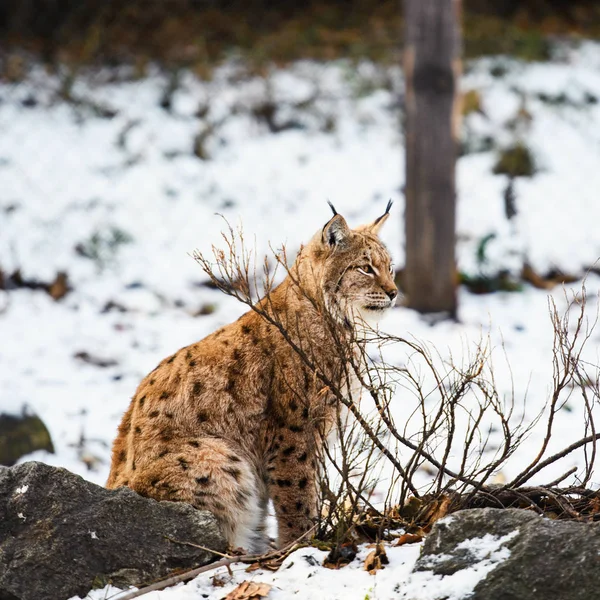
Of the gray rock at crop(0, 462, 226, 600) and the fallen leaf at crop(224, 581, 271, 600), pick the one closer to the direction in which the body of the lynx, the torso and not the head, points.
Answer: the fallen leaf

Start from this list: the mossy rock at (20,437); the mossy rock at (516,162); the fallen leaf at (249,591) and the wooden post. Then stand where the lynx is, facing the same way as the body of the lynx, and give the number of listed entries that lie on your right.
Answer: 1

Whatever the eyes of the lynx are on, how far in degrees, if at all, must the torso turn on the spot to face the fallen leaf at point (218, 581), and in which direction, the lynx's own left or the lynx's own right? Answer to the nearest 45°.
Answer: approximately 90° to the lynx's own right

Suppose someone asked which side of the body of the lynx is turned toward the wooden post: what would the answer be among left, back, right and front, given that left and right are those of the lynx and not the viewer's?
left

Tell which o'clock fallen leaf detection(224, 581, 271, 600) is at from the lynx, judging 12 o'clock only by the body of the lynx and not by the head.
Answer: The fallen leaf is roughly at 3 o'clock from the lynx.

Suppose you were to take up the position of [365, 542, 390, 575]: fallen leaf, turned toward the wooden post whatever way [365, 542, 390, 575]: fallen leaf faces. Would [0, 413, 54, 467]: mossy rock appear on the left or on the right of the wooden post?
left

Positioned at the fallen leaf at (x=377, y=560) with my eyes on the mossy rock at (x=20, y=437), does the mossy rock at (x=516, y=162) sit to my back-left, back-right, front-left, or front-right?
front-right

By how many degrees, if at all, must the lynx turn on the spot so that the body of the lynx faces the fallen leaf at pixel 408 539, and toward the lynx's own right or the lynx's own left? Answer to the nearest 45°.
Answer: approximately 45° to the lynx's own right

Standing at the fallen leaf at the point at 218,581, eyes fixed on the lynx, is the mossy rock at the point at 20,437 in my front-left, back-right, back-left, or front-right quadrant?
front-left

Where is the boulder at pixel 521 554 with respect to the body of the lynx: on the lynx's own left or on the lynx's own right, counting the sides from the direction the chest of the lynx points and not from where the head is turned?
on the lynx's own right

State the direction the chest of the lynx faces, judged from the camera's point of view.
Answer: to the viewer's right

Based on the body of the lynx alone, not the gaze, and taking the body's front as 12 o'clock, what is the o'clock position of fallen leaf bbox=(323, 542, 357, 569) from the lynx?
The fallen leaf is roughly at 2 o'clock from the lynx.

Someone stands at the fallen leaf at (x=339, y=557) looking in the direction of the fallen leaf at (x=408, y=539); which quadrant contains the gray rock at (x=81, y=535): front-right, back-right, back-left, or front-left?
back-left
